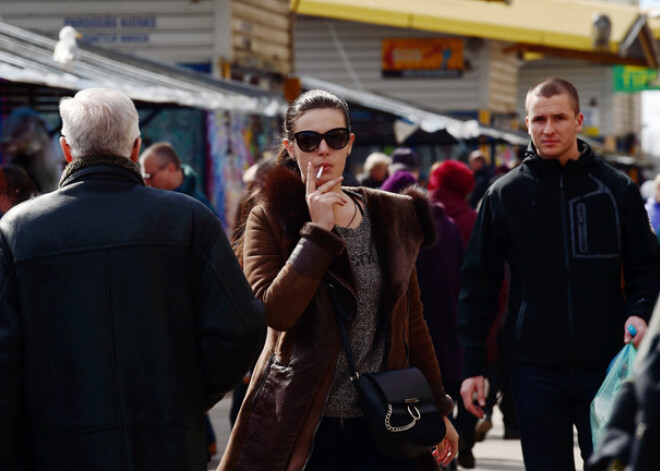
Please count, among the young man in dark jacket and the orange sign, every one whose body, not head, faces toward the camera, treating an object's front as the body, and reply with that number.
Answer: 2

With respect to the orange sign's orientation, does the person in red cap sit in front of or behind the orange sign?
in front

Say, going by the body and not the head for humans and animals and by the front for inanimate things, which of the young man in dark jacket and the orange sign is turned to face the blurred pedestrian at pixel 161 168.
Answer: the orange sign

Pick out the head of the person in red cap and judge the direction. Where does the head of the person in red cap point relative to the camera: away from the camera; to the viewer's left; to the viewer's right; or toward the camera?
away from the camera

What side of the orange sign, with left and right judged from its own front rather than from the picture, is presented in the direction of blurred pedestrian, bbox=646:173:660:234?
front

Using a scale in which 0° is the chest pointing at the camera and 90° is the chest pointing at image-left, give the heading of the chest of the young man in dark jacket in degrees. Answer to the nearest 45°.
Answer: approximately 0°

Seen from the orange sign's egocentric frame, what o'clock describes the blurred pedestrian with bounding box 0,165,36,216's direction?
The blurred pedestrian is roughly at 12 o'clock from the orange sign.

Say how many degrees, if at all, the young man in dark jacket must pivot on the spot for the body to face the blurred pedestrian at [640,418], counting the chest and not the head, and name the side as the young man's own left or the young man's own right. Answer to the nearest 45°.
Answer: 0° — they already face them

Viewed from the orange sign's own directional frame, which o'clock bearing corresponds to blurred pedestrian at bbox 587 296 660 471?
The blurred pedestrian is roughly at 12 o'clock from the orange sign.

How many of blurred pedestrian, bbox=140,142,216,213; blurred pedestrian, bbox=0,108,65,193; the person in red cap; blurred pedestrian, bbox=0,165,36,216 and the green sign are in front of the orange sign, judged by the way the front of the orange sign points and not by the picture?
4

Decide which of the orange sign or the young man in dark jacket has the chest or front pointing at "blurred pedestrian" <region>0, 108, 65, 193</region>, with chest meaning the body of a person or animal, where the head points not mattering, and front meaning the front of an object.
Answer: the orange sign

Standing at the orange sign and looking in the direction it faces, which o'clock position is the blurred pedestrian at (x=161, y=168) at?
The blurred pedestrian is roughly at 12 o'clock from the orange sign.

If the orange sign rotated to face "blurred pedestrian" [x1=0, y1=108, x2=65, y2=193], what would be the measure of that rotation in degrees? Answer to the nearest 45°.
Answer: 0° — it already faces them

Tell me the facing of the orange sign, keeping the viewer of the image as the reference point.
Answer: facing the viewer
